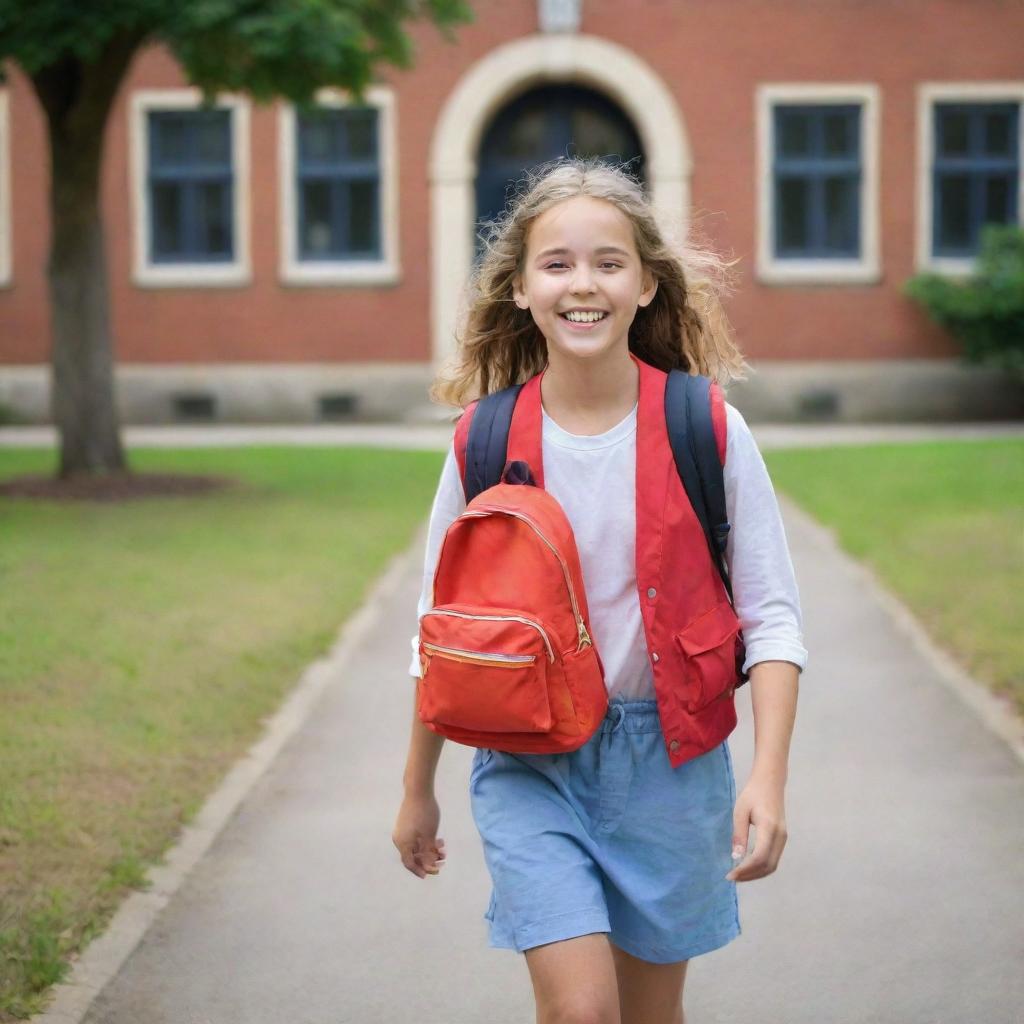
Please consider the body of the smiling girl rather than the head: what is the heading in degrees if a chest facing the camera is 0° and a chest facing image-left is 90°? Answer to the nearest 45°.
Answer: approximately 0°

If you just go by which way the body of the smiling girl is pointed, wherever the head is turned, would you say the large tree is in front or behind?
behind

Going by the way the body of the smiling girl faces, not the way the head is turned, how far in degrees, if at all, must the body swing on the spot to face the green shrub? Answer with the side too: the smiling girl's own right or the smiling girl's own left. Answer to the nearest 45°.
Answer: approximately 180°
